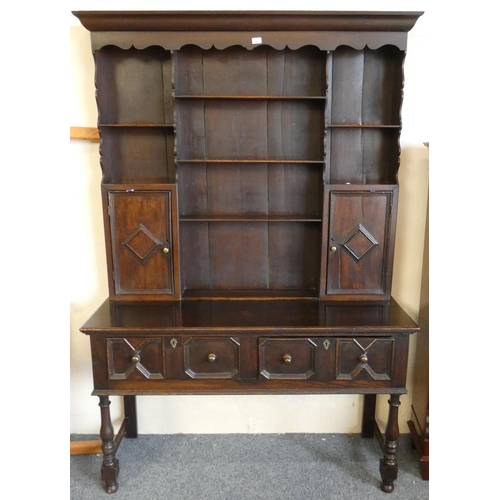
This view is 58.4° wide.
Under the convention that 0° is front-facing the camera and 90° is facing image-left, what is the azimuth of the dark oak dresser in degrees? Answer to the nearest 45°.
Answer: approximately 0°
